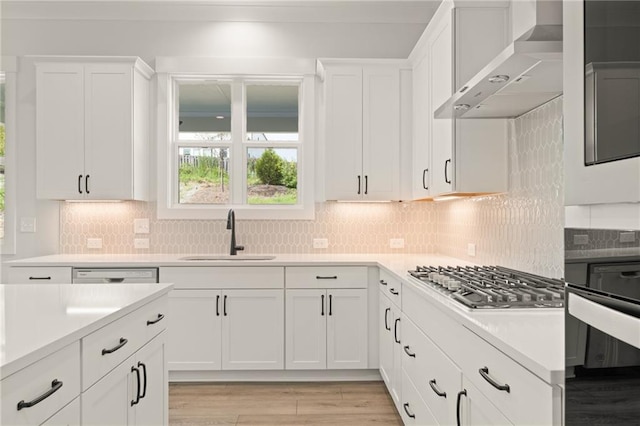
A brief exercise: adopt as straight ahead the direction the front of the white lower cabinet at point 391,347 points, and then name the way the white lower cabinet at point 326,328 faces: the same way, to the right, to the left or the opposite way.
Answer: to the left

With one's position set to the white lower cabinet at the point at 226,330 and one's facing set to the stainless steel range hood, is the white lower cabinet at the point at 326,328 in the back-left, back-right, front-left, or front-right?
front-left

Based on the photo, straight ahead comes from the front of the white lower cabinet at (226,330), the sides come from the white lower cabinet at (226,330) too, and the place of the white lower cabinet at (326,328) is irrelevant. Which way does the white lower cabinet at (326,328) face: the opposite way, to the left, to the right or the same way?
the same way

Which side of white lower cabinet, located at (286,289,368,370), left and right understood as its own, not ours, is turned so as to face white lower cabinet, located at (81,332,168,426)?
front

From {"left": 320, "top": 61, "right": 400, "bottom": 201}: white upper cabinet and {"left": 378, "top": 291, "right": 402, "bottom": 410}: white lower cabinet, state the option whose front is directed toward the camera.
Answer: the white upper cabinet

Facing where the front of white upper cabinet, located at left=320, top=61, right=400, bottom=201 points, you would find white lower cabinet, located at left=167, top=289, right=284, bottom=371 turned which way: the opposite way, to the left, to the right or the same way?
the same way

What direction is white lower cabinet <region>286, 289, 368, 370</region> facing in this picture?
toward the camera

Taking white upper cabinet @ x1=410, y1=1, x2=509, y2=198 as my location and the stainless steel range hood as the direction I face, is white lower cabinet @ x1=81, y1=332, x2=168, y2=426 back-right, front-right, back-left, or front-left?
front-right

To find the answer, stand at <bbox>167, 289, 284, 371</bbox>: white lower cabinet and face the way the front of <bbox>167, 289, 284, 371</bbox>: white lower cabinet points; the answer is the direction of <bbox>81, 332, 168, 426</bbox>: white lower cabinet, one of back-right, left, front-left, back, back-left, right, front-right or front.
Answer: front

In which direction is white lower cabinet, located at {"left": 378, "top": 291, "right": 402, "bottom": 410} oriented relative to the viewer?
to the viewer's left

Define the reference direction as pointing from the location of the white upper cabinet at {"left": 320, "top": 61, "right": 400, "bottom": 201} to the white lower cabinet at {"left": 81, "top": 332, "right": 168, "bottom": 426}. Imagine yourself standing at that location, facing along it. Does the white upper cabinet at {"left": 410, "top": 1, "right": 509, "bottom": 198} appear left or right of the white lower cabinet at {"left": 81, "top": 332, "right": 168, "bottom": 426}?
left

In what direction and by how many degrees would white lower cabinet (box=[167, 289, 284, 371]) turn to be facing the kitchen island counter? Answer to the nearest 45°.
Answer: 0° — it already faces it

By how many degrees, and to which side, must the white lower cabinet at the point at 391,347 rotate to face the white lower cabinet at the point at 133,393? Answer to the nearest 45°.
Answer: approximately 45° to its left

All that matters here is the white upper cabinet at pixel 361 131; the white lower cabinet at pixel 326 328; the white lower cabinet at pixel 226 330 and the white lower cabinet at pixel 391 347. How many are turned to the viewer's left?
1

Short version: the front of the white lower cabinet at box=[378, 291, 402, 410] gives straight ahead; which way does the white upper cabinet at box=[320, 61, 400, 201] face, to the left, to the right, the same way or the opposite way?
to the left

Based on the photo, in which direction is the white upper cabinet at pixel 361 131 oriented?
toward the camera
